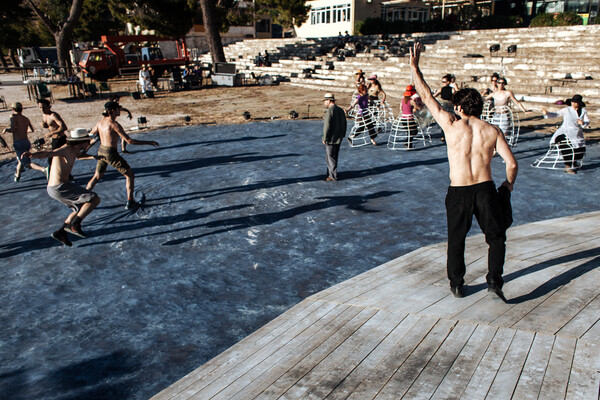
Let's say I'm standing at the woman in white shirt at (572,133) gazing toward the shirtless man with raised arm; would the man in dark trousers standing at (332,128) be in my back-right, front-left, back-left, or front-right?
front-right

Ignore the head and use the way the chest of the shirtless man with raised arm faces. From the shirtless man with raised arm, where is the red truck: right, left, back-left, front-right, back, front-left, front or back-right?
front-left

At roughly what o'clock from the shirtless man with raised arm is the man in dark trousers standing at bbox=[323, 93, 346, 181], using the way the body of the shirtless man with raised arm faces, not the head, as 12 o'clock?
The man in dark trousers standing is roughly at 11 o'clock from the shirtless man with raised arm.

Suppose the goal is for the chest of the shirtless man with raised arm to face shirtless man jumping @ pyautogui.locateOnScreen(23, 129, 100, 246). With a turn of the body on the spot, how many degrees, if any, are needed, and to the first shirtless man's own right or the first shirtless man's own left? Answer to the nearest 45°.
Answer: approximately 90° to the first shirtless man's own left

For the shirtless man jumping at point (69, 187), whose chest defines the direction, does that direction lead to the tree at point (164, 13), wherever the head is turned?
no

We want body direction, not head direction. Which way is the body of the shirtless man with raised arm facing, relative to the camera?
away from the camera

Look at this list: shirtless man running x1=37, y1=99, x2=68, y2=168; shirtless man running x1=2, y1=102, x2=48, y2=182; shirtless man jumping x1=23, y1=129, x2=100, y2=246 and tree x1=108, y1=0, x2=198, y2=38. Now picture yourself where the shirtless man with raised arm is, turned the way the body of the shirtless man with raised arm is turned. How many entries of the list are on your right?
0

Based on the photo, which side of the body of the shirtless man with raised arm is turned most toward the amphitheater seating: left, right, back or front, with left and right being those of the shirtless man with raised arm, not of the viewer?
front

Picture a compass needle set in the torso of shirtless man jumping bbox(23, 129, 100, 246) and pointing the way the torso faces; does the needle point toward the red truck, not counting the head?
no

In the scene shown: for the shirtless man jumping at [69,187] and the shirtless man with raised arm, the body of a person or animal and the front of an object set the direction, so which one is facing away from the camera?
the shirtless man with raised arm

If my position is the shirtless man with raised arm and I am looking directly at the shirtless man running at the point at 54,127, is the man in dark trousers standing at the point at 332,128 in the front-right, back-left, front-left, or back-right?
front-right

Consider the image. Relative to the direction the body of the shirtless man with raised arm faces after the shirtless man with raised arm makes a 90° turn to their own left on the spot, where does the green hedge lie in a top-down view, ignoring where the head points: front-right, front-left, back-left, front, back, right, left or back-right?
right
